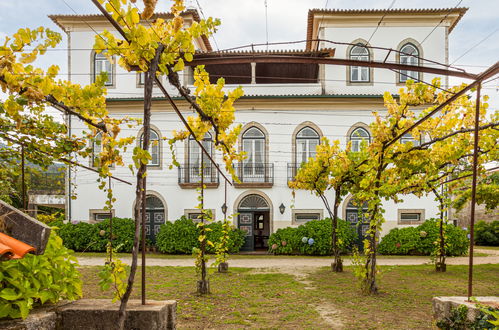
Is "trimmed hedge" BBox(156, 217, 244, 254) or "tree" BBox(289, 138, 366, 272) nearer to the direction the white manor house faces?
the tree

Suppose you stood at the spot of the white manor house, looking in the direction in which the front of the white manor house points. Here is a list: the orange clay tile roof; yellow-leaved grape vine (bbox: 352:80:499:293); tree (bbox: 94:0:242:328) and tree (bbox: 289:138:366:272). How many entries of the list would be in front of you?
4

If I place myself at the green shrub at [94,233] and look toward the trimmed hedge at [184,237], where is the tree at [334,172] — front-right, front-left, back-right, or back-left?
front-right

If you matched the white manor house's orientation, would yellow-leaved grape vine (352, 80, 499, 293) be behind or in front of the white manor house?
in front

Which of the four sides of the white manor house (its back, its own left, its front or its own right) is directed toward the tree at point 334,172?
front

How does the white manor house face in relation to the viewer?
toward the camera

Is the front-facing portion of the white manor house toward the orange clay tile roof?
yes

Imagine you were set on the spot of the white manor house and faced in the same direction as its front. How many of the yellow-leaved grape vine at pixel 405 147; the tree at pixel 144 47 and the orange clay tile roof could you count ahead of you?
3
